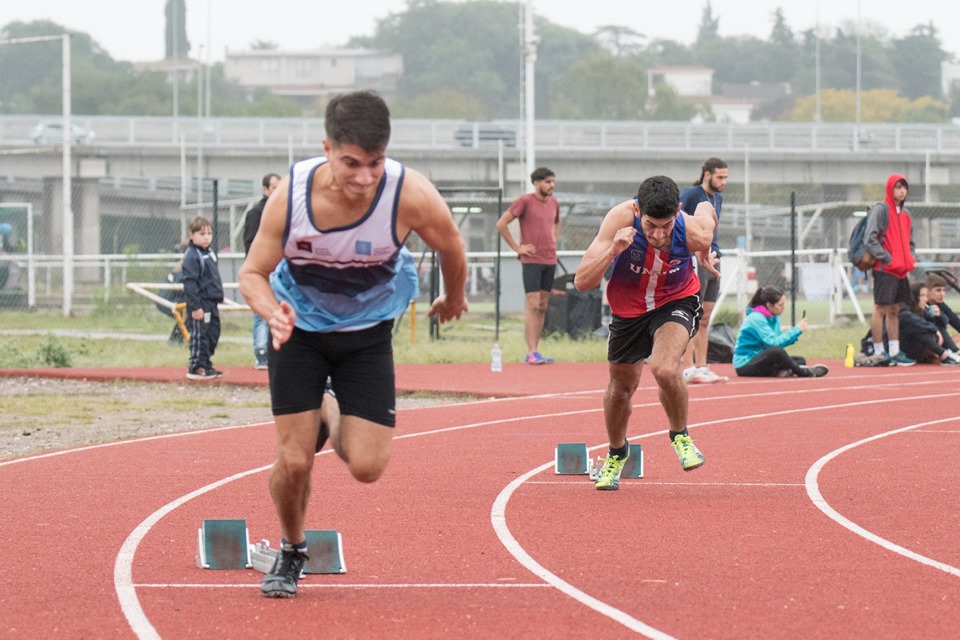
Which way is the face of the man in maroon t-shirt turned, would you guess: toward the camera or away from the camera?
toward the camera

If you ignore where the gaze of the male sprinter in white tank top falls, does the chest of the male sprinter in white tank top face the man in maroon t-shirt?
no

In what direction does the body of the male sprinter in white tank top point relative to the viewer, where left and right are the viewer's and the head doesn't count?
facing the viewer

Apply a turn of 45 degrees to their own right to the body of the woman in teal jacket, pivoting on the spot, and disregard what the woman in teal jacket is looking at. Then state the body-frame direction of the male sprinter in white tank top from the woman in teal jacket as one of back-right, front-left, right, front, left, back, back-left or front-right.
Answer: front-right

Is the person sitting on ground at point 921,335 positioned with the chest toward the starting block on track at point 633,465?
no

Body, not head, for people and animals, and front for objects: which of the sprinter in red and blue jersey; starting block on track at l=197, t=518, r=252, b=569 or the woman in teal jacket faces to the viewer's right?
the woman in teal jacket

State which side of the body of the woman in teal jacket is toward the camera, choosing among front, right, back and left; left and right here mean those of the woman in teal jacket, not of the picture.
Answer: right

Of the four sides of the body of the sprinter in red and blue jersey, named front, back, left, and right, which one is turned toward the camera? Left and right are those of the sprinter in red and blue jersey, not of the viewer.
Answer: front

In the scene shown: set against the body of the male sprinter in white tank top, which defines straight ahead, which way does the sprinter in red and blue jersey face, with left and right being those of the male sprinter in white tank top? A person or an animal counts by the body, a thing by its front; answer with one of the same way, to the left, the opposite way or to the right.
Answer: the same way

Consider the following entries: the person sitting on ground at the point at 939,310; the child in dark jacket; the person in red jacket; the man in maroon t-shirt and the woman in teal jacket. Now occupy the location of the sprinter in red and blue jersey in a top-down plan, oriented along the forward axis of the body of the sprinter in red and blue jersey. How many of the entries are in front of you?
0

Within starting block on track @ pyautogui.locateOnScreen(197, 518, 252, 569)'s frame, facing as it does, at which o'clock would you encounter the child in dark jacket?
The child in dark jacket is roughly at 6 o'clock from the starting block on track.

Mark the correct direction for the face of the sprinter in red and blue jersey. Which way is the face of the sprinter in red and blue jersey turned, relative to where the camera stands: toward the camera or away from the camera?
toward the camera

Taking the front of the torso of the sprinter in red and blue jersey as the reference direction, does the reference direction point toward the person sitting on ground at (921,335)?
no
